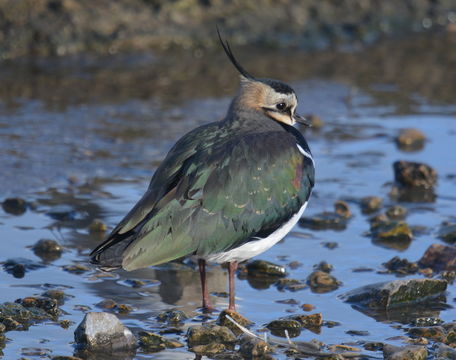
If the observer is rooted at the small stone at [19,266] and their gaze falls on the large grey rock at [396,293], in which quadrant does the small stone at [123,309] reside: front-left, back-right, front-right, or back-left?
front-right

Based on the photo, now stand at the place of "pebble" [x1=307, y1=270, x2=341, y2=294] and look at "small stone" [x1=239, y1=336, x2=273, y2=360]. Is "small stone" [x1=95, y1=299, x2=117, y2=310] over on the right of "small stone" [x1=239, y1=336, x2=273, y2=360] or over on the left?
right

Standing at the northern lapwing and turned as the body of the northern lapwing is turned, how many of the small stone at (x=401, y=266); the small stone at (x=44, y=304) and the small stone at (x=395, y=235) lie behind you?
1

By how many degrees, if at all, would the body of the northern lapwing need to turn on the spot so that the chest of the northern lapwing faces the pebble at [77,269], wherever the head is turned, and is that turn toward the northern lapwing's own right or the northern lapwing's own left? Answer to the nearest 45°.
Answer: approximately 135° to the northern lapwing's own left

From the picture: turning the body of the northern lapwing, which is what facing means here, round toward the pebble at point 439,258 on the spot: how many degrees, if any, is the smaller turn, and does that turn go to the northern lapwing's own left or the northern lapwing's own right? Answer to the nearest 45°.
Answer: approximately 45° to the northern lapwing's own left

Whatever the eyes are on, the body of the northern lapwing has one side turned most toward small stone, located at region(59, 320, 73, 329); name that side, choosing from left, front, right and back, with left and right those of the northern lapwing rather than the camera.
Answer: back

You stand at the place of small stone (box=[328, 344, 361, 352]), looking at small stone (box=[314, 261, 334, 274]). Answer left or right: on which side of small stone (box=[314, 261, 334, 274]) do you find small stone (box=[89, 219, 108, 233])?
left

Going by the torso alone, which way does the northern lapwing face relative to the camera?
to the viewer's right

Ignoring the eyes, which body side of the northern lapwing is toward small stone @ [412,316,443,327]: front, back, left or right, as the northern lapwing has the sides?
front
